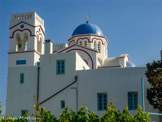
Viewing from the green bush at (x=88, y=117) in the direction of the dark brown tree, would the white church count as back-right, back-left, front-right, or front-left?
front-left

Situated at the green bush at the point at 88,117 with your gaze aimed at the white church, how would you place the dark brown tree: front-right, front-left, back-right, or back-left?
front-right

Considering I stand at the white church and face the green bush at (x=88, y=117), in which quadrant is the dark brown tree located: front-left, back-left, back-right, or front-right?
front-left

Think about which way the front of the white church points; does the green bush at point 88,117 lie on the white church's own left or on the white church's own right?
on the white church's own left
